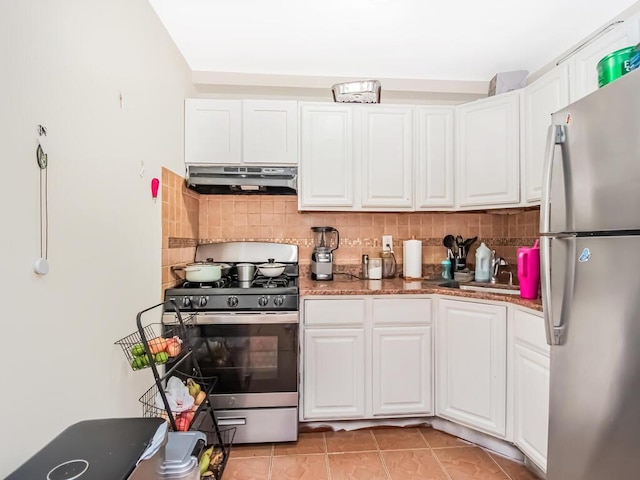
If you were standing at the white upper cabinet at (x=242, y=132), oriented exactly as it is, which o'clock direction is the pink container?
The pink container is roughly at 10 o'clock from the white upper cabinet.

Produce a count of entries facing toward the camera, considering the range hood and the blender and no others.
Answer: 2

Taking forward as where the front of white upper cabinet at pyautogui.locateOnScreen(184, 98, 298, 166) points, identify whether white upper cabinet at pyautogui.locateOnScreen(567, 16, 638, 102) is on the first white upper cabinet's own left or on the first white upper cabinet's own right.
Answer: on the first white upper cabinet's own left

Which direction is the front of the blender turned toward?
toward the camera

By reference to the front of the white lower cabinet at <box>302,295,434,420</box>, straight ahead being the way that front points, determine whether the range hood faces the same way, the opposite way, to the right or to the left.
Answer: the same way

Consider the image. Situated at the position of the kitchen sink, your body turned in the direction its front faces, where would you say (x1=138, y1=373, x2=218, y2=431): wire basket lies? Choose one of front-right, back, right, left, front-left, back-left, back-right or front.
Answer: front

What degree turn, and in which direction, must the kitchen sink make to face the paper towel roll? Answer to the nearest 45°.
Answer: approximately 90° to its right

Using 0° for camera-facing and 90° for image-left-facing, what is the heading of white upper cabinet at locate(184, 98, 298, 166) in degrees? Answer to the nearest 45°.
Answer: approximately 0°

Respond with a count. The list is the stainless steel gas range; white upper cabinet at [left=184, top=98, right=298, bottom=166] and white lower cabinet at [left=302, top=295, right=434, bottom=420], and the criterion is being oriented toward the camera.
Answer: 3

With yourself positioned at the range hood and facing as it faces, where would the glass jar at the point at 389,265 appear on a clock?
The glass jar is roughly at 9 o'clock from the range hood.

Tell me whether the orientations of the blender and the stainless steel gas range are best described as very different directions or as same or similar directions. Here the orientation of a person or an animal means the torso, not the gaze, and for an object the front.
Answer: same or similar directions

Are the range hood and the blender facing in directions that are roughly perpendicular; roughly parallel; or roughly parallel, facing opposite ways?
roughly parallel

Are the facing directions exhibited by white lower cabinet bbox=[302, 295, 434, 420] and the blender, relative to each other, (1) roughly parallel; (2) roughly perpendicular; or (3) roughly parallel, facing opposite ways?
roughly parallel

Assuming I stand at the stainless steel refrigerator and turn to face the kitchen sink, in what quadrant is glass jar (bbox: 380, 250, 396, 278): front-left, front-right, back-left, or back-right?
front-left

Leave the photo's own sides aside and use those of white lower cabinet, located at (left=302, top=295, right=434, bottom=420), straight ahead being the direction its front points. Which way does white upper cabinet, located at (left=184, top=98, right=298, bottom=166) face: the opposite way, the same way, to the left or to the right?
the same way

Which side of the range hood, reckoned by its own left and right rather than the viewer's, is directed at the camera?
front

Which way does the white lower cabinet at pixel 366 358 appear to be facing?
toward the camera
